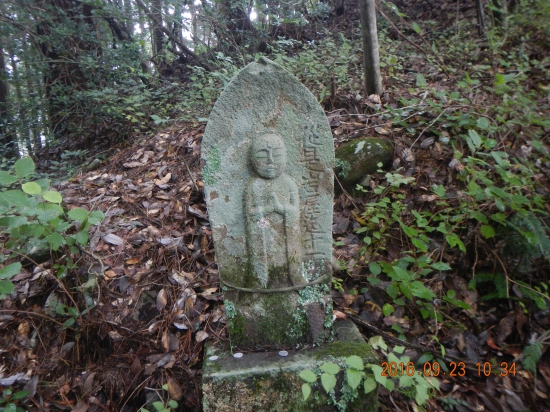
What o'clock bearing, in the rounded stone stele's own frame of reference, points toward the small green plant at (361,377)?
The small green plant is roughly at 11 o'clock from the rounded stone stele.

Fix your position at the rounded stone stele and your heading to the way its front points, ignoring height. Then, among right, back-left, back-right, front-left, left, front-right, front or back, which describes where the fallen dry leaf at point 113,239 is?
back-right

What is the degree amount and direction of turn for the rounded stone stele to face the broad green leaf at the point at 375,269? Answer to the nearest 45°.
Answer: approximately 135° to its left

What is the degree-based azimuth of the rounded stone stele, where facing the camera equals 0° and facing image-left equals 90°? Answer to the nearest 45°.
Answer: approximately 0°

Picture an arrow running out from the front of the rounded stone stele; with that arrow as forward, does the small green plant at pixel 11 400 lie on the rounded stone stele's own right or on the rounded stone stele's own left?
on the rounded stone stele's own right

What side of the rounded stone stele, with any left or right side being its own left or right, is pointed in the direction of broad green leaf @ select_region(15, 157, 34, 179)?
right
